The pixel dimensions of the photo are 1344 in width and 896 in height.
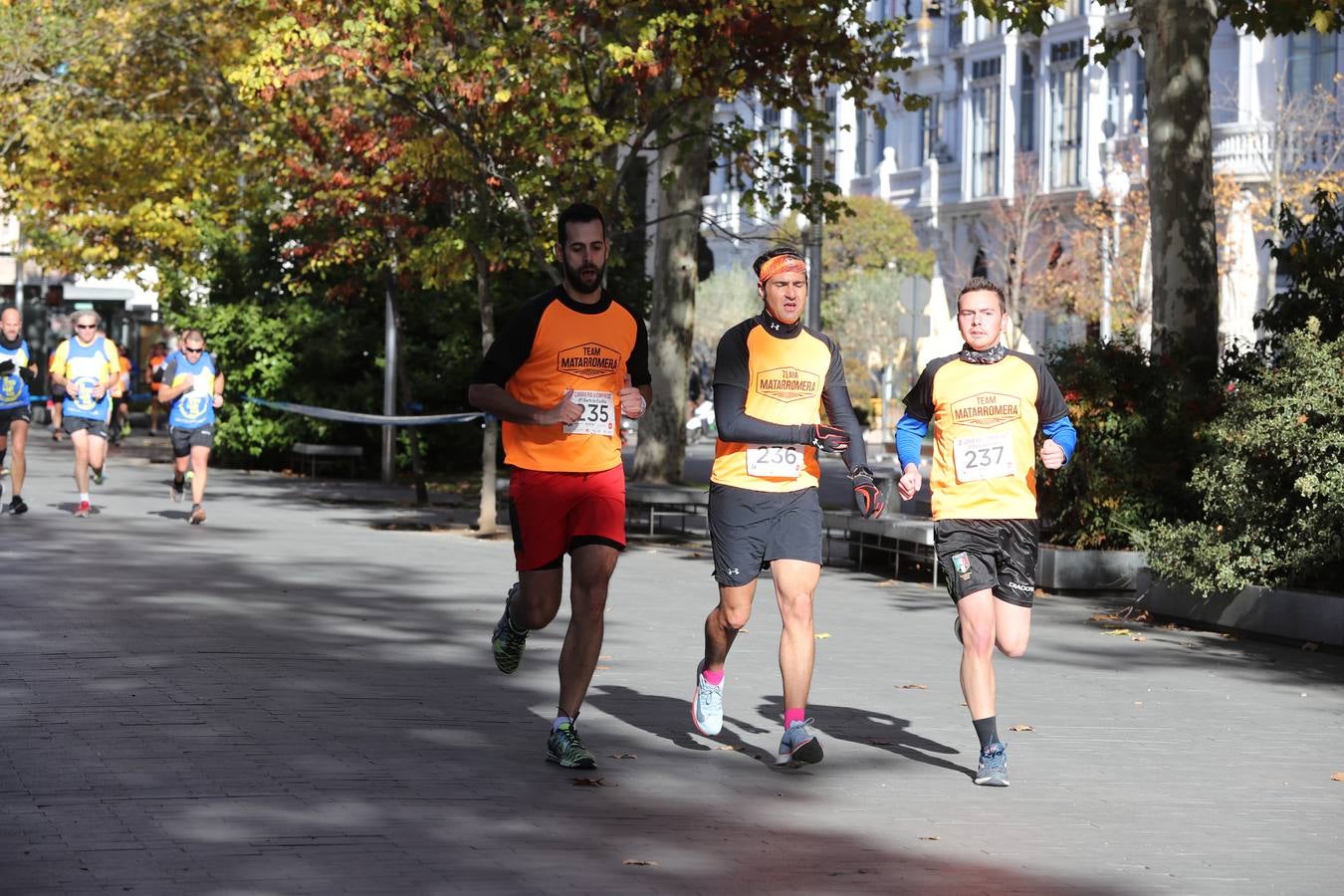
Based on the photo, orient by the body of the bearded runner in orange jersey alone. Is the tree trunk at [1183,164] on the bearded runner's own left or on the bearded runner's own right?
on the bearded runner's own left

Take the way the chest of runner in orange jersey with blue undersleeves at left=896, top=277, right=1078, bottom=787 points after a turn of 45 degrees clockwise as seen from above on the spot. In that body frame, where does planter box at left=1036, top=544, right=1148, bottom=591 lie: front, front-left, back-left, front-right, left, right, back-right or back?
back-right

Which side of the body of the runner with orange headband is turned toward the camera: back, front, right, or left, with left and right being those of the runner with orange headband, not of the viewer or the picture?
front

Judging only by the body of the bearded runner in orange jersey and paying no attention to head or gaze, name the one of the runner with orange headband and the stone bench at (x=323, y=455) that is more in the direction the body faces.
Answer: the runner with orange headband

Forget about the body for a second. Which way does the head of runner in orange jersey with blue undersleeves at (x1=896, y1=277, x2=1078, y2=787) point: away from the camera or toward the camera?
toward the camera

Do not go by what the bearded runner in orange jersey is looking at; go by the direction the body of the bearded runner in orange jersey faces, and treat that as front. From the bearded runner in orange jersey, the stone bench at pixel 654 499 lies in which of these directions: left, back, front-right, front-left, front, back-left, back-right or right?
back-left

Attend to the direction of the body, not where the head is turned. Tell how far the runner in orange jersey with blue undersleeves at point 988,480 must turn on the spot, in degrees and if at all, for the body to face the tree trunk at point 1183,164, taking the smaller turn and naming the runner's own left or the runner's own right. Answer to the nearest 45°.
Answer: approximately 180°

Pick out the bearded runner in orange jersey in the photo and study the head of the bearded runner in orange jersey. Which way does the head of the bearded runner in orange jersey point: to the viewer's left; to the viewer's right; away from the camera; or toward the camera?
toward the camera

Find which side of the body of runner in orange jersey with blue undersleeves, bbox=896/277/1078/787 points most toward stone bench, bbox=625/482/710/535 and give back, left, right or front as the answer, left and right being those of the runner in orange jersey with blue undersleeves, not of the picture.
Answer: back

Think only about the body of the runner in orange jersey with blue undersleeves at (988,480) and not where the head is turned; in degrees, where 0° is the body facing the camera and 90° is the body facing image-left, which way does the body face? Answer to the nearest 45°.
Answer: approximately 0°

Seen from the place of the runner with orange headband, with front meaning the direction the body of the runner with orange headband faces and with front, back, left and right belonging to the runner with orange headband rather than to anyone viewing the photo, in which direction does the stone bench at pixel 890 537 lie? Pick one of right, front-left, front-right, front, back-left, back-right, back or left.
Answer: back

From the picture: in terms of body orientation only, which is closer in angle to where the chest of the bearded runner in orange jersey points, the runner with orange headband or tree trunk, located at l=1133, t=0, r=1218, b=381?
the runner with orange headband

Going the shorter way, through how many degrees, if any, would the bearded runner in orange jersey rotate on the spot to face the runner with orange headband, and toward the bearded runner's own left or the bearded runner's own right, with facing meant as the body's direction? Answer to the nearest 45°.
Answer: approximately 45° to the bearded runner's own left

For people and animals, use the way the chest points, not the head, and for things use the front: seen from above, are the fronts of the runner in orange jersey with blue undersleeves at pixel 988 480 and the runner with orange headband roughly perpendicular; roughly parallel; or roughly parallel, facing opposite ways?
roughly parallel

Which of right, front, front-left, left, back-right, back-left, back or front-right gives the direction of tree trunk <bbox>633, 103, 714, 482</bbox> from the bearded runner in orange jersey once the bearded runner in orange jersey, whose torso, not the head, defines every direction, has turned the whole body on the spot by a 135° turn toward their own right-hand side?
right

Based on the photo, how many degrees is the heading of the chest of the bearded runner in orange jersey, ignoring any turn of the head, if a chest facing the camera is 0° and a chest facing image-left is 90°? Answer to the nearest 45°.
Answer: approximately 315°
